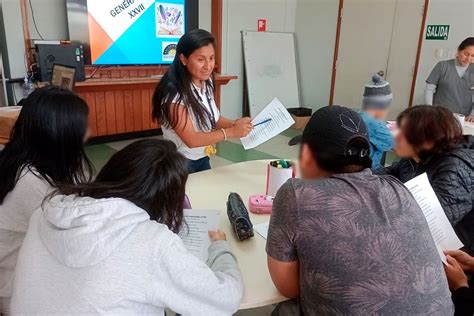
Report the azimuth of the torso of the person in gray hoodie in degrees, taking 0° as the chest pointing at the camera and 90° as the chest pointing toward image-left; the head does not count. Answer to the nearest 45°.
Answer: approximately 225°

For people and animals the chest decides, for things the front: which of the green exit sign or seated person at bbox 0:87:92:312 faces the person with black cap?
the green exit sign

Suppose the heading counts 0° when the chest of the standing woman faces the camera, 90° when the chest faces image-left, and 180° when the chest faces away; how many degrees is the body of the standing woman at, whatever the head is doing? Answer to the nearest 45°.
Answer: approximately 315°

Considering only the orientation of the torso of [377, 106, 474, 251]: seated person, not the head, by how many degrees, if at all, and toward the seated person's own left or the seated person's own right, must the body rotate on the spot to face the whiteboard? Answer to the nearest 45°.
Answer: approximately 45° to the seated person's own right

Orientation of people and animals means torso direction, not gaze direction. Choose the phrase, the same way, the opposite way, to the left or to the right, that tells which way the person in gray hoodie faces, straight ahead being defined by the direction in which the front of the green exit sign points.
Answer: the opposite way

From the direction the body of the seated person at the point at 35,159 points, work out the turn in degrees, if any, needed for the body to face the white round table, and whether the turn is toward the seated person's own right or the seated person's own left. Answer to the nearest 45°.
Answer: approximately 45° to the seated person's own right

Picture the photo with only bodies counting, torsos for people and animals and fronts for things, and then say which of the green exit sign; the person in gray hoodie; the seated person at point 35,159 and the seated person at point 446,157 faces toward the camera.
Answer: the green exit sign

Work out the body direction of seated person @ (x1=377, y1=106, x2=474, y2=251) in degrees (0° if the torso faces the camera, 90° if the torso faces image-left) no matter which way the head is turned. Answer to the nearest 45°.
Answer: approximately 90°

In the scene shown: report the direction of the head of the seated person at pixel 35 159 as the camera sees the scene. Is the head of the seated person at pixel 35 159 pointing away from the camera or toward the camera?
away from the camera
